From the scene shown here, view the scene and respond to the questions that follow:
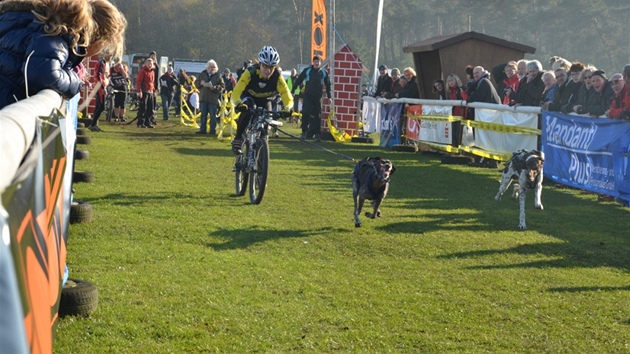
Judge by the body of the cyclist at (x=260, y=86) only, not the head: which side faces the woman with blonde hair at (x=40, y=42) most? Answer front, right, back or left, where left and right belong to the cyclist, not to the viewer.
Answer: front

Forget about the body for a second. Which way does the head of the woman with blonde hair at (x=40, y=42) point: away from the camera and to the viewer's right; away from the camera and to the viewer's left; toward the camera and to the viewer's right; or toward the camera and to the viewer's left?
away from the camera and to the viewer's right

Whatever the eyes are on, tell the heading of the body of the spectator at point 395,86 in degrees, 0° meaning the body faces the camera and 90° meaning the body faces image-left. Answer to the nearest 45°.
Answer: approximately 45°

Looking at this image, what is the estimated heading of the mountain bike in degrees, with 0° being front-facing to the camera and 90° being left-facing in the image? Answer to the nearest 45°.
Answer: approximately 0°

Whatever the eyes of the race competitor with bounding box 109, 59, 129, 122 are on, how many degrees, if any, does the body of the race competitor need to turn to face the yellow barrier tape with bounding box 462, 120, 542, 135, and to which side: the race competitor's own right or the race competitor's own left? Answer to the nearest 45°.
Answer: approximately 45° to the race competitor's own left

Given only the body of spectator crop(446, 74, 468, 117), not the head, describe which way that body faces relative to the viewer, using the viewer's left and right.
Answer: facing the viewer and to the left of the viewer

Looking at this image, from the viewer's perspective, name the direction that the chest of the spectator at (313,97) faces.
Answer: toward the camera

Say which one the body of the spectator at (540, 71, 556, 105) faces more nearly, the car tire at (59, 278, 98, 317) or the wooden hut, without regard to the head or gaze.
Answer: the car tire

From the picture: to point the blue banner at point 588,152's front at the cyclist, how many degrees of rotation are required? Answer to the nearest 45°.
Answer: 0° — it already faces them
